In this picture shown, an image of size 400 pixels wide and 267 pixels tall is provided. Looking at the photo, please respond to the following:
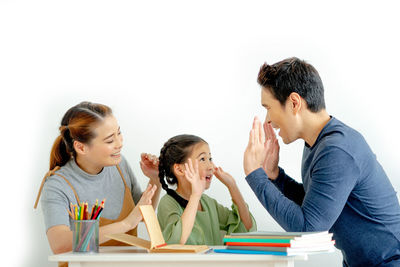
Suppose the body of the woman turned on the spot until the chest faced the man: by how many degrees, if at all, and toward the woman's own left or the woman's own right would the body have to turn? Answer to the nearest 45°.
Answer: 0° — they already face them

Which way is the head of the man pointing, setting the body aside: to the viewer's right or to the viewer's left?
to the viewer's left

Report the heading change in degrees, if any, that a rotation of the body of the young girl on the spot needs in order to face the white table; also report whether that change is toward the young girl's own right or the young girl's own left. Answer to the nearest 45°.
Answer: approximately 45° to the young girl's own right

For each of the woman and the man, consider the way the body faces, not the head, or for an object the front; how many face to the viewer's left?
1

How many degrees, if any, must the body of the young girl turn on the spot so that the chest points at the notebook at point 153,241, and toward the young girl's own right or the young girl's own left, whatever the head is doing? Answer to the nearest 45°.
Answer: approximately 45° to the young girl's own right

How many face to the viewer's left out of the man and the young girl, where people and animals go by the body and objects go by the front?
1

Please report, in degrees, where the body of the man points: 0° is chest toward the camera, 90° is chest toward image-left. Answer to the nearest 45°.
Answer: approximately 90°

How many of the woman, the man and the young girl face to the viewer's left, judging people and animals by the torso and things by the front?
1

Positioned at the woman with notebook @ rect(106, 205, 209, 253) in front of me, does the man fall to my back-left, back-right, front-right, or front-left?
front-left

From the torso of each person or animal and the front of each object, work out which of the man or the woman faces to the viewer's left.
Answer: the man

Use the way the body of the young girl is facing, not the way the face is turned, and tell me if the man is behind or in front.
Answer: in front
